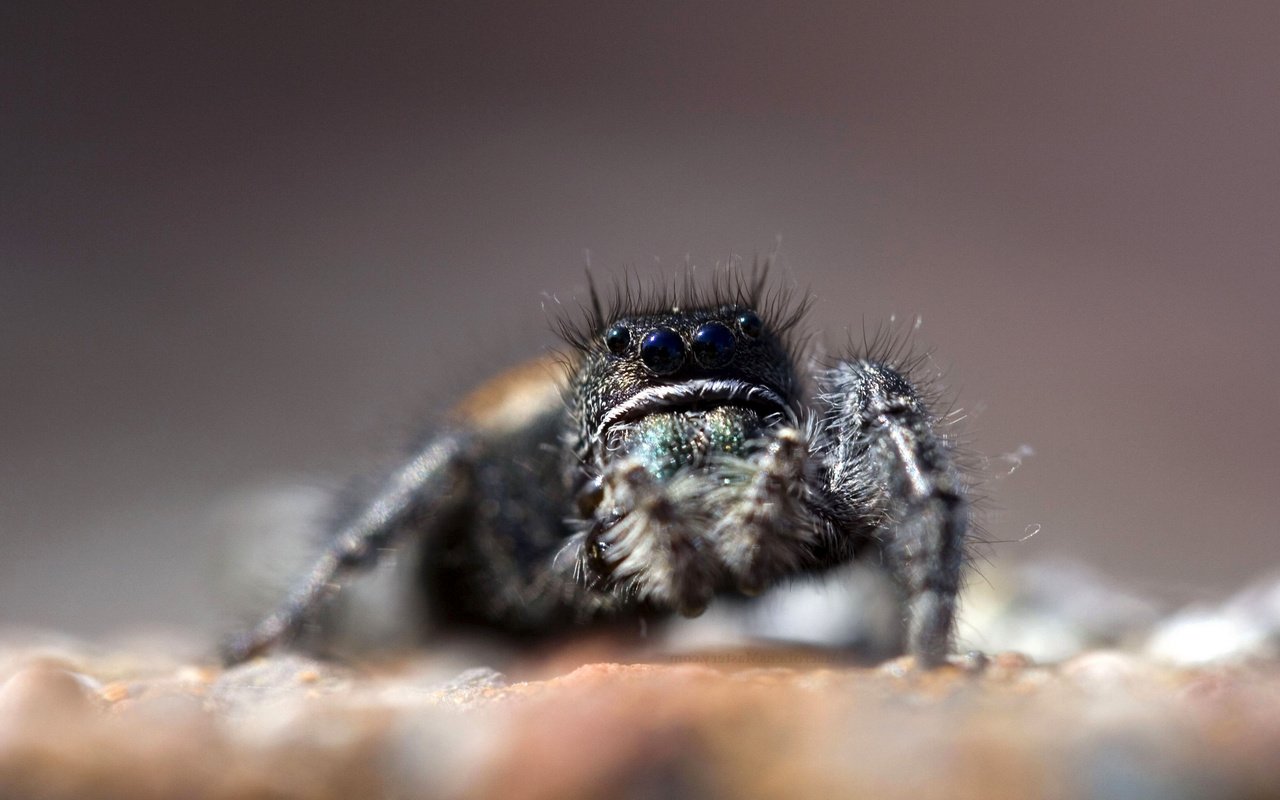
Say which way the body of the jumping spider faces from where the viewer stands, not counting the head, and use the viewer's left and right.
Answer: facing the viewer
